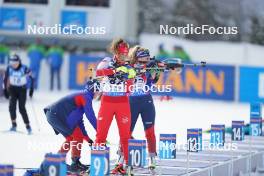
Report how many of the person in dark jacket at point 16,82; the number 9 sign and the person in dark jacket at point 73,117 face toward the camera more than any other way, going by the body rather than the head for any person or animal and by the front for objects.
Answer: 2

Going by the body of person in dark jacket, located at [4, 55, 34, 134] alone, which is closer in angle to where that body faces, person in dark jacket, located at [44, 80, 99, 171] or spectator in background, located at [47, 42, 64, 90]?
the person in dark jacket

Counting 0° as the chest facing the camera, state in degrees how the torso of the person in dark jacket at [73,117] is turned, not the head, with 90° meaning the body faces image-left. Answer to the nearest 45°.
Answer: approximately 270°

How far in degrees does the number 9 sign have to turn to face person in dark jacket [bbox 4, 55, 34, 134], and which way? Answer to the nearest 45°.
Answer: approximately 180°

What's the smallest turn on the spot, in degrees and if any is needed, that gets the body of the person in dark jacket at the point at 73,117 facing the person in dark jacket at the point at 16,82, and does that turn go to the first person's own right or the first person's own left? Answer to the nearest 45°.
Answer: approximately 90° to the first person's own left

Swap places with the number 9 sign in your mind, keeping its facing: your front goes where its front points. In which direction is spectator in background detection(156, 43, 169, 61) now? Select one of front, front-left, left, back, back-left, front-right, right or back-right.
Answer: back

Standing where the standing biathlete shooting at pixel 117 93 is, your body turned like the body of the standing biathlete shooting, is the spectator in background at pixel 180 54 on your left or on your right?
on your left

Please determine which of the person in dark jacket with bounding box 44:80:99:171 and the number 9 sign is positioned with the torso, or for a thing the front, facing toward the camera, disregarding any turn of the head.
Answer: the number 9 sign

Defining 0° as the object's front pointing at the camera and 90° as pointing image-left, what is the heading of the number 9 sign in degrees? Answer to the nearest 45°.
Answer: approximately 0°

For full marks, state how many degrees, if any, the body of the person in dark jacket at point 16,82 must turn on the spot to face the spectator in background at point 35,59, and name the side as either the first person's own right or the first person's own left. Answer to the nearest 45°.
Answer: approximately 180°

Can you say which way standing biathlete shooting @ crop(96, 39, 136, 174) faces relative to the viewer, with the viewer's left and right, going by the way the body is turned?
facing the viewer and to the right of the viewer

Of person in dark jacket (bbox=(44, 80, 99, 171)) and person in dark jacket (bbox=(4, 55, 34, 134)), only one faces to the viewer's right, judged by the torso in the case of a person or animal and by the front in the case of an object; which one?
person in dark jacket (bbox=(44, 80, 99, 171))

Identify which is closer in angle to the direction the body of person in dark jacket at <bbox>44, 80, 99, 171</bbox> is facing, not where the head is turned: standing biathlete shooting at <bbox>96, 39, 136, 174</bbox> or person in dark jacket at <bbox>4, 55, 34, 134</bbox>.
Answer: the standing biathlete shooting

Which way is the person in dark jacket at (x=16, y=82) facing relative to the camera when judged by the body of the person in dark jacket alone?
toward the camera
